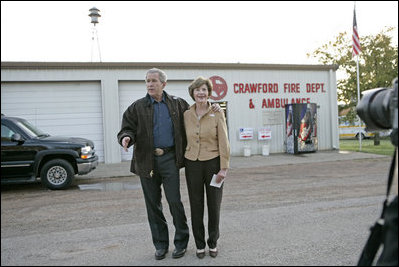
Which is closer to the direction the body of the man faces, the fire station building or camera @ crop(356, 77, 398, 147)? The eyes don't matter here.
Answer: the camera

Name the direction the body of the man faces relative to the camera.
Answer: toward the camera

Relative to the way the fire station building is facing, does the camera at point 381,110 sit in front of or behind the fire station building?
in front

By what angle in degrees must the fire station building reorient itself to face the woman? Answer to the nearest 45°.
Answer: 0° — it already faces them

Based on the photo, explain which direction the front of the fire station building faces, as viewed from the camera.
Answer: facing the viewer

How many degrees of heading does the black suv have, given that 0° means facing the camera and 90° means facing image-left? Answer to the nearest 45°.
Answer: approximately 270°

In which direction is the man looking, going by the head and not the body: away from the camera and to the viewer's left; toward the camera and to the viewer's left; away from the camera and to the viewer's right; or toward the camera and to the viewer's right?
toward the camera and to the viewer's left

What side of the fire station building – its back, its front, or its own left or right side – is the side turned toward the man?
front

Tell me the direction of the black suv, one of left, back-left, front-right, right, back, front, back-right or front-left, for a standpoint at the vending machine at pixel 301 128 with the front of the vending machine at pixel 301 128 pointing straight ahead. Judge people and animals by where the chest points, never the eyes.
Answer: front-right

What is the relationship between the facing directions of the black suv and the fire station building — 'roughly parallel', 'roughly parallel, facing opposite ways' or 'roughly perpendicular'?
roughly perpendicular
